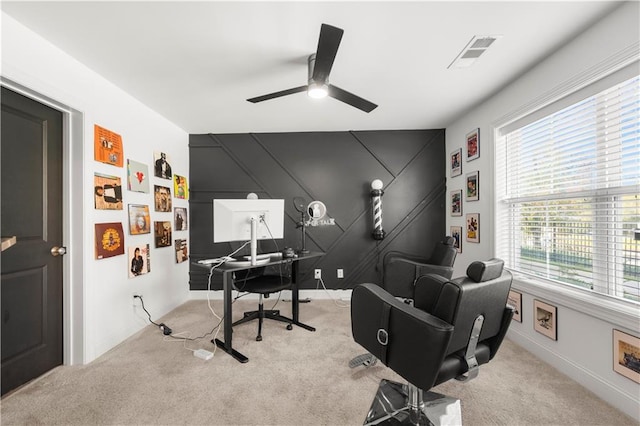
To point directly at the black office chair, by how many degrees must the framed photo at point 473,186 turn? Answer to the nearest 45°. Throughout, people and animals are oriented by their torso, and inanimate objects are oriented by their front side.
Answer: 0° — it already faces it

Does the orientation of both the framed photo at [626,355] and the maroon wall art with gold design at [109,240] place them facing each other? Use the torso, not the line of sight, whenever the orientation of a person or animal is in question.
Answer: yes

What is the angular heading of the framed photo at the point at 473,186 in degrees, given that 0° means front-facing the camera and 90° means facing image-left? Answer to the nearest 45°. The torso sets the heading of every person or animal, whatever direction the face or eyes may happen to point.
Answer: approximately 45°

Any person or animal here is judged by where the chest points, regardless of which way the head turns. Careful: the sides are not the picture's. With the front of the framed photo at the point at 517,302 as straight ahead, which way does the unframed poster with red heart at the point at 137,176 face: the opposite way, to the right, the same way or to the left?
the opposite way

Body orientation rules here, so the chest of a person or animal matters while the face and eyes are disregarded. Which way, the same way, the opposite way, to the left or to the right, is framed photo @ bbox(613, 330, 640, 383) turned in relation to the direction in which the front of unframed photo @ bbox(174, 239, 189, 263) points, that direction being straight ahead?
the opposite way

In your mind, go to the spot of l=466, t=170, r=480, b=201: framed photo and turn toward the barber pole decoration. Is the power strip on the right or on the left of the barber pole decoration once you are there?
left

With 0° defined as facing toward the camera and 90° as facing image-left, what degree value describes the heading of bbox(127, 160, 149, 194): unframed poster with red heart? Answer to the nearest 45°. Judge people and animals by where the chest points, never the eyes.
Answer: approximately 315°

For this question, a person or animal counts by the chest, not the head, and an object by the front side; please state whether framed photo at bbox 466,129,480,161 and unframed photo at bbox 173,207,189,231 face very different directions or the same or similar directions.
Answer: very different directions

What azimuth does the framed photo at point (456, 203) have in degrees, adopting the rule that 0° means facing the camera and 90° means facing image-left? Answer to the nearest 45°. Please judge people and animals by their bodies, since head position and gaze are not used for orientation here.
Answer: approximately 45°
